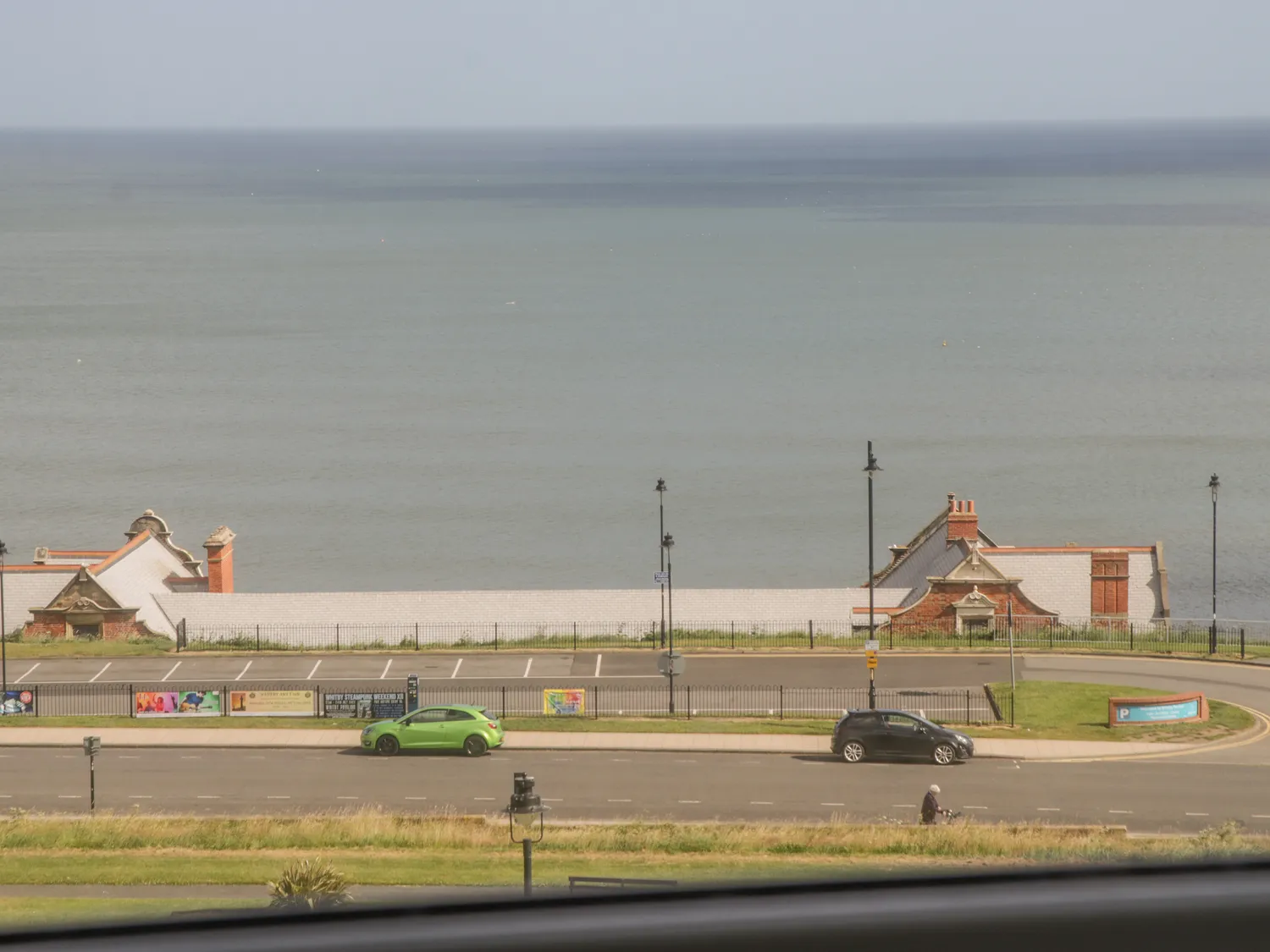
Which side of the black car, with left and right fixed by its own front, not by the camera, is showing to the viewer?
right

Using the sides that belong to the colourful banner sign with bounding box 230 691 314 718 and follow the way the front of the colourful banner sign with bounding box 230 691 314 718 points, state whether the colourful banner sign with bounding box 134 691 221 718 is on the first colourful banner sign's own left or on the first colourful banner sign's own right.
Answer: on the first colourful banner sign's own right

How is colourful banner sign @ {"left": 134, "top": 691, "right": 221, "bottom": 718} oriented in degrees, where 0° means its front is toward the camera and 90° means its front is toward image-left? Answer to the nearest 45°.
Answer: approximately 0°

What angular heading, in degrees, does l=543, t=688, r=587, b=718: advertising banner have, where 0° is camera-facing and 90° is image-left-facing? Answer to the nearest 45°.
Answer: approximately 0°

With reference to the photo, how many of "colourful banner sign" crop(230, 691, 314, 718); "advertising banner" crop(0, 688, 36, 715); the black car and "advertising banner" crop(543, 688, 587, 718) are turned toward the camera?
3

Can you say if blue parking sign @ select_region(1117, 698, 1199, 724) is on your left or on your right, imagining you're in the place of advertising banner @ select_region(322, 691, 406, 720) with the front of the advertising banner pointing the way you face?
on your left

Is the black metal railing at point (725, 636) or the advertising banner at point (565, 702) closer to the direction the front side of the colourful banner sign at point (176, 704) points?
the advertising banner

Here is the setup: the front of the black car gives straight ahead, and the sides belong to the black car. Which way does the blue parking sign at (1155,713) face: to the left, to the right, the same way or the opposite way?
to the right

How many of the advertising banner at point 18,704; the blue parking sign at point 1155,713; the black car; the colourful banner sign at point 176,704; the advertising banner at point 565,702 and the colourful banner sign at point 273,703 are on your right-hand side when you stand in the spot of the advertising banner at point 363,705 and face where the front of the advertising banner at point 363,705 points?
3
